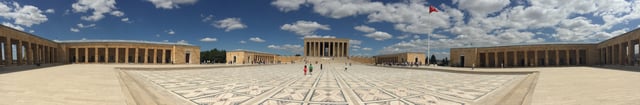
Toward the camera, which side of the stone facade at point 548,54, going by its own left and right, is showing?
front
